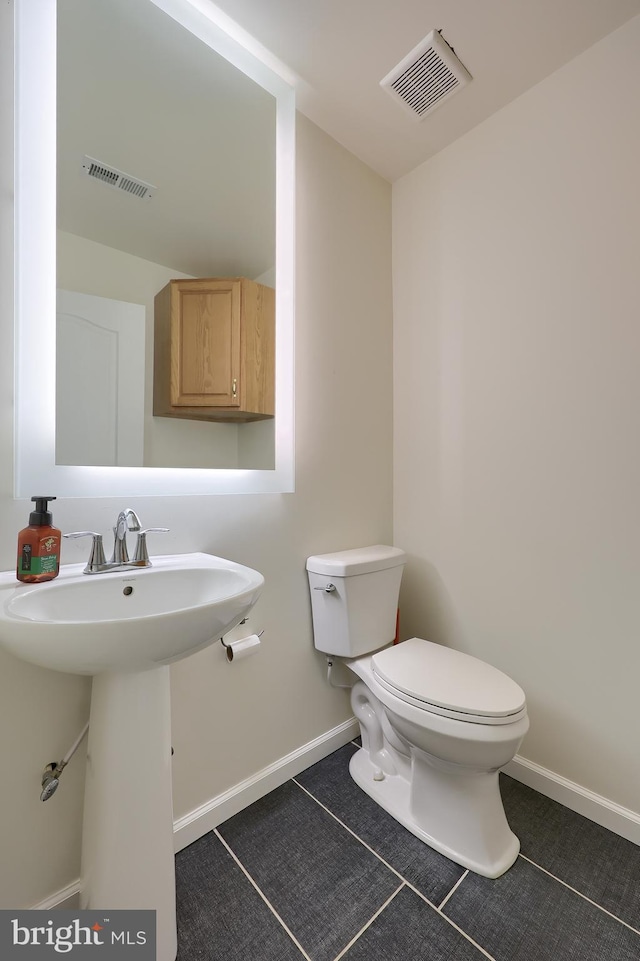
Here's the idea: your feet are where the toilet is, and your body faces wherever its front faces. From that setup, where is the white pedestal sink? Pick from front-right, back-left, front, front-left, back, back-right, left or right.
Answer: right

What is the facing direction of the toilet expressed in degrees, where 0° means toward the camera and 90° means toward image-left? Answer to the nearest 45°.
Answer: approximately 315°

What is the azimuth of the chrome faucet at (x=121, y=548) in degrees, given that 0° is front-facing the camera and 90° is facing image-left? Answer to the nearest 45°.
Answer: approximately 315°

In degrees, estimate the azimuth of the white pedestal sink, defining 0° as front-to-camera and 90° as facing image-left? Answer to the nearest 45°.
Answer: approximately 315°

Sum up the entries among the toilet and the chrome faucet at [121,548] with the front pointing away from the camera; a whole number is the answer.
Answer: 0

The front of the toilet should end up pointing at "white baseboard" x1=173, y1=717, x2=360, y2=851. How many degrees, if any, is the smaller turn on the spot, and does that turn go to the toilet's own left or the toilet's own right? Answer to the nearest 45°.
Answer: approximately 135° to the toilet's own right

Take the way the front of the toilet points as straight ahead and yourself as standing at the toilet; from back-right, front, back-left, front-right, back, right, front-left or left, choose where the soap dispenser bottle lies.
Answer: right
